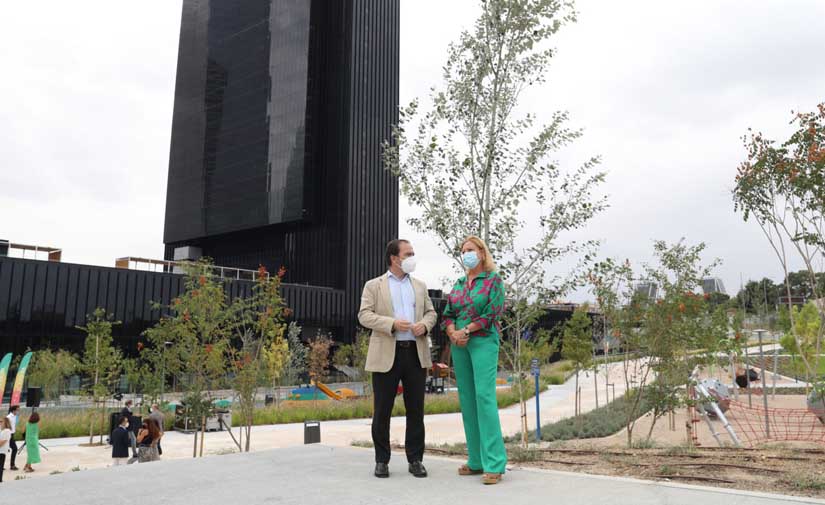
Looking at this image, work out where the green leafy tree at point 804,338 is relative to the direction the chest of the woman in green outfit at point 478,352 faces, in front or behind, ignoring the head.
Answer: behind

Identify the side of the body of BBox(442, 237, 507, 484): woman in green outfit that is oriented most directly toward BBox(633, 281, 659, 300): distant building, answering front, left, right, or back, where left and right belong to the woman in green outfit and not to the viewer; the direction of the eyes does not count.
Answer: back

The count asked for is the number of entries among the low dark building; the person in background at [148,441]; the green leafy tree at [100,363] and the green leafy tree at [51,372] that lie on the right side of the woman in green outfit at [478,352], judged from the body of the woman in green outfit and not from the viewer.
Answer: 4

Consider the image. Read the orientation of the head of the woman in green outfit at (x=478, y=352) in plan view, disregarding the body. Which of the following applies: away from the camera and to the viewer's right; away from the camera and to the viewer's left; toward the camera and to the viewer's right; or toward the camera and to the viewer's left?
toward the camera and to the viewer's left

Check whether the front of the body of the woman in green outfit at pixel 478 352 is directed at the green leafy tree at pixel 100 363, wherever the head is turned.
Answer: no

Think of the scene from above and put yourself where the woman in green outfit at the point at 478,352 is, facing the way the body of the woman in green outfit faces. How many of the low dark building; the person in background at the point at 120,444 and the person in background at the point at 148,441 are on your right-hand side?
3

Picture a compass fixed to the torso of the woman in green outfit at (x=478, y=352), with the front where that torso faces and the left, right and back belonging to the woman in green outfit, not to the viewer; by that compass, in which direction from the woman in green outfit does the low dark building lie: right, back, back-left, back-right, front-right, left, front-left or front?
right

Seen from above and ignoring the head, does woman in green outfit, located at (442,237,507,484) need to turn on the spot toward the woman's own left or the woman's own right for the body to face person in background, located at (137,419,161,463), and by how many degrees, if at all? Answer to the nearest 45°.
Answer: approximately 90° to the woman's own right

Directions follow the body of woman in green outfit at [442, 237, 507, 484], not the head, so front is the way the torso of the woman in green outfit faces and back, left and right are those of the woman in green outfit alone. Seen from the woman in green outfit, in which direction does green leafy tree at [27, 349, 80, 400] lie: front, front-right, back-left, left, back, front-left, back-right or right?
right

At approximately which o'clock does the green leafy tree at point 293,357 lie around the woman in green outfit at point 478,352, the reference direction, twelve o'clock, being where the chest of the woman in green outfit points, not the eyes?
The green leafy tree is roughly at 4 o'clock from the woman in green outfit.
